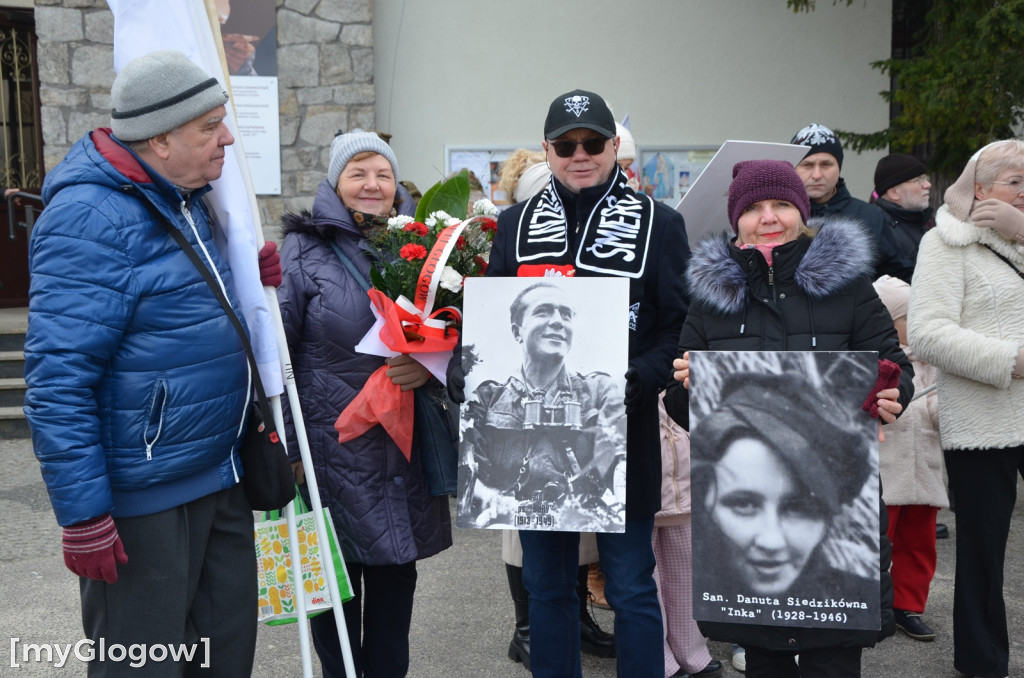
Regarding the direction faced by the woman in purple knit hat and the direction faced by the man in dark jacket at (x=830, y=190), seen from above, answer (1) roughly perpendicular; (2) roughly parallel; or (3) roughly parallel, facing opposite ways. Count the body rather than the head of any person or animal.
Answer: roughly parallel

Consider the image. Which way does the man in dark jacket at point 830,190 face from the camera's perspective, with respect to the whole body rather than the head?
toward the camera

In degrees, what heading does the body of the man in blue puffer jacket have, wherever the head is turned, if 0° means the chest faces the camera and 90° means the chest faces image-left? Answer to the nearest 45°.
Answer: approximately 270°

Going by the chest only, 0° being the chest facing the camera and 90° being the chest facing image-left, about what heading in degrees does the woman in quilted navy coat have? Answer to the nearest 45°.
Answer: approximately 315°

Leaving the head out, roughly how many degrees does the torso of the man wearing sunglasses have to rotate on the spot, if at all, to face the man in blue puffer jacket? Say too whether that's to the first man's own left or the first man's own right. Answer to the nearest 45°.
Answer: approximately 45° to the first man's own right

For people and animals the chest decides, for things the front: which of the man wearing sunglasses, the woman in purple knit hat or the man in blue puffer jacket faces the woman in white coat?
the man in blue puffer jacket

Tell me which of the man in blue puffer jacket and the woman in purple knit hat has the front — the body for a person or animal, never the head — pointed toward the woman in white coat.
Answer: the man in blue puffer jacket

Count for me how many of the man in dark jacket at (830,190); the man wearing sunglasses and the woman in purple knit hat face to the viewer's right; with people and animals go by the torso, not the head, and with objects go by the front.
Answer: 0

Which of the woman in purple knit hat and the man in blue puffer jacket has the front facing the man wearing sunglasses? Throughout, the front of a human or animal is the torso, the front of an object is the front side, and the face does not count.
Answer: the man in blue puffer jacket

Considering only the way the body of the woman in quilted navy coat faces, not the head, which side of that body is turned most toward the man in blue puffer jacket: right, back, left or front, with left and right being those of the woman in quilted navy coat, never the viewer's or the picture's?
right

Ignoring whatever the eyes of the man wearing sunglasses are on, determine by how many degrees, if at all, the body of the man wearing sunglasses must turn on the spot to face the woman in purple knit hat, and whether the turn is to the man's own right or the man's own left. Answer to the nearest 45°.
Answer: approximately 45° to the man's own left

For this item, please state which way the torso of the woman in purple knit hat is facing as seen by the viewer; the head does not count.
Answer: toward the camera

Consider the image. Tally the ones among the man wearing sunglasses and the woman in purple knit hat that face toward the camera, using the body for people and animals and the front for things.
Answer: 2

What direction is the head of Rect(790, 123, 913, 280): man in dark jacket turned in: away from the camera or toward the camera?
toward the camera

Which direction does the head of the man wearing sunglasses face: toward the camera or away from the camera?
toward the camera

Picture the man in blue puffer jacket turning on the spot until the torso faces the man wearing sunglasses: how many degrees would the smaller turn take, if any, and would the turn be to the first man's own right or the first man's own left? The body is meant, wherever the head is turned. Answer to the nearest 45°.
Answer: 0° — they already face them

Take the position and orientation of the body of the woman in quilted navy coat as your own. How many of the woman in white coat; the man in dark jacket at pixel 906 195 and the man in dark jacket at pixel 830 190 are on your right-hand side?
0

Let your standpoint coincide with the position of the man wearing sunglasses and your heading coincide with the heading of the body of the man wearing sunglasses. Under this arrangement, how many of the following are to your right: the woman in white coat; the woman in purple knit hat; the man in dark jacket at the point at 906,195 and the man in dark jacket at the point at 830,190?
0

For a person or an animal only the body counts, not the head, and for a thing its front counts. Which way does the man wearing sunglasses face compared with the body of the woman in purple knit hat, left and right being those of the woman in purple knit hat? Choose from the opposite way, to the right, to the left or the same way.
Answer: the same way

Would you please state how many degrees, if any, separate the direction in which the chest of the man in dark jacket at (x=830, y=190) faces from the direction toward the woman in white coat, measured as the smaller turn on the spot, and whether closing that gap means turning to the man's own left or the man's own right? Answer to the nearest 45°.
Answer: approximately 45° to the man's own left

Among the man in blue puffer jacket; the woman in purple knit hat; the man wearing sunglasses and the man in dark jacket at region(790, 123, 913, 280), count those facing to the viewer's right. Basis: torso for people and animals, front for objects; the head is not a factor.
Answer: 1
